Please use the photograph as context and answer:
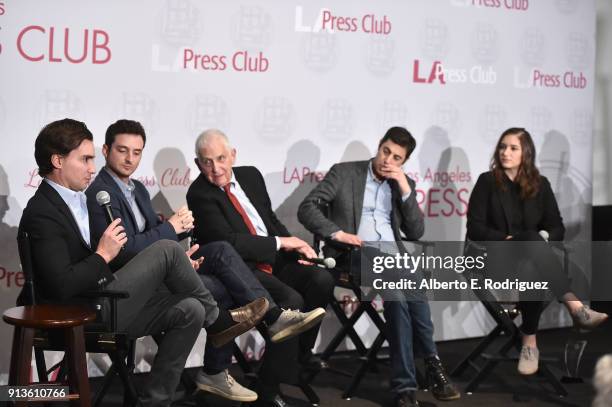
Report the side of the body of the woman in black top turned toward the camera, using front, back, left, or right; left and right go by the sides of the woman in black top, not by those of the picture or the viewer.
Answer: front

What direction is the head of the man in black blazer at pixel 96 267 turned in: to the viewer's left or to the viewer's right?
to the viewer's right

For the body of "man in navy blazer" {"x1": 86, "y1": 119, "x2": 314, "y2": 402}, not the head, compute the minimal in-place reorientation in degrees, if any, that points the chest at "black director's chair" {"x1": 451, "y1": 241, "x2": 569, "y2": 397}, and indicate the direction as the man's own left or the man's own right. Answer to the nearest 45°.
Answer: approximately 45° to the man's own left

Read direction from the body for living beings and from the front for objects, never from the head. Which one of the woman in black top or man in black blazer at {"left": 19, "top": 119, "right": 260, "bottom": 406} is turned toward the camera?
the woman in black top

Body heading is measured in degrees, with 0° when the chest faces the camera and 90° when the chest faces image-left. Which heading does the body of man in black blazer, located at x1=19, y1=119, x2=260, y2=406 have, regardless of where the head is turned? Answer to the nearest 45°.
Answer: approximately 270°

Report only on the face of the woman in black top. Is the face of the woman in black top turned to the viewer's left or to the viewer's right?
to the viewer's left

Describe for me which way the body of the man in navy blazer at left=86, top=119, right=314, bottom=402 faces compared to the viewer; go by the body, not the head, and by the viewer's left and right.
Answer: facing the viewer and to the right of the viewer

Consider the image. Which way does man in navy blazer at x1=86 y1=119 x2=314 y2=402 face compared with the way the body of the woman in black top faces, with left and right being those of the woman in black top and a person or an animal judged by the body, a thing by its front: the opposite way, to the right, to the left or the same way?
to the left

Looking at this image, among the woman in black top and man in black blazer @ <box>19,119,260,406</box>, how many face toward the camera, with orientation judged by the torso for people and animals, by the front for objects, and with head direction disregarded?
1
